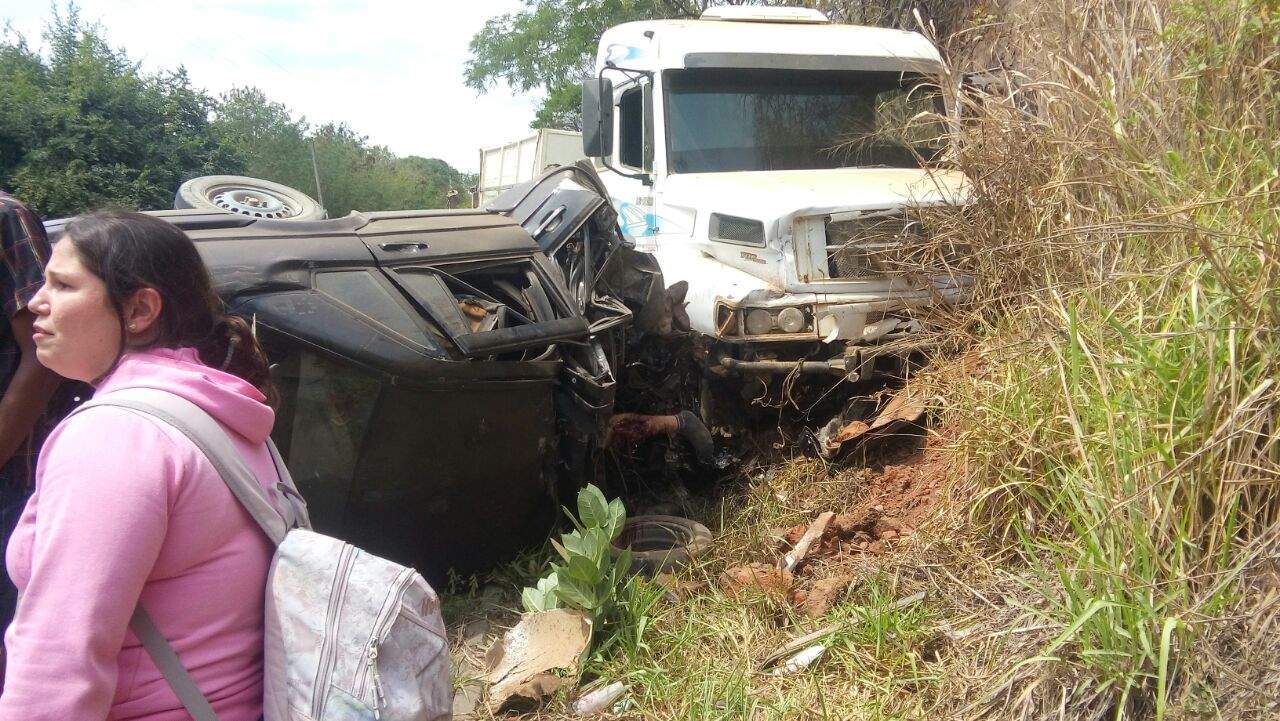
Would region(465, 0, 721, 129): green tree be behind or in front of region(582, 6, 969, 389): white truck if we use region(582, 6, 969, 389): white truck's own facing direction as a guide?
behind

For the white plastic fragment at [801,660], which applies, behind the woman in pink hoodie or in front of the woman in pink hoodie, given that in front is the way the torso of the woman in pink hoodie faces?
behind

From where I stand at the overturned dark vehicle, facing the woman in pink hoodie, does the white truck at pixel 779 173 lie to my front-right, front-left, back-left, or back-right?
back-left

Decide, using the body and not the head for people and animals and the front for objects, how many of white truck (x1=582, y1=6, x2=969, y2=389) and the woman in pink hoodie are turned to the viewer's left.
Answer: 1

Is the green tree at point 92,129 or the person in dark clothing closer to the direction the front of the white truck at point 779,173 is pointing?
the person in dark clothing

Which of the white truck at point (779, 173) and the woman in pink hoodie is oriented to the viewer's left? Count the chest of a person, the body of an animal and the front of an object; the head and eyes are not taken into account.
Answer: the woman in pink hoodie

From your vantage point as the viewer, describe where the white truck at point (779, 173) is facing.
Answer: facing the viewer and to the right of the viewer

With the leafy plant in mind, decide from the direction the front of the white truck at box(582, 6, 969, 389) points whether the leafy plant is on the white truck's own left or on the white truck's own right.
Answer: on the white truck's own right

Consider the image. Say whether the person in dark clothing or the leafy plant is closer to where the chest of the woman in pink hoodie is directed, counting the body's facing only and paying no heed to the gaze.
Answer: the person in dark clothing

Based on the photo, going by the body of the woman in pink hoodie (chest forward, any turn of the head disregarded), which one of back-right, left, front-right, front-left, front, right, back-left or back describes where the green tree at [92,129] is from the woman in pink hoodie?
right

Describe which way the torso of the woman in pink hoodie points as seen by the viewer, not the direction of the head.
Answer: to the viewer's left

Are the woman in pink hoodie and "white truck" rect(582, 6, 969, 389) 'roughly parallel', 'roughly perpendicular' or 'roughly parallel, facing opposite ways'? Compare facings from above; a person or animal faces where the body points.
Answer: roughly perpendicular
